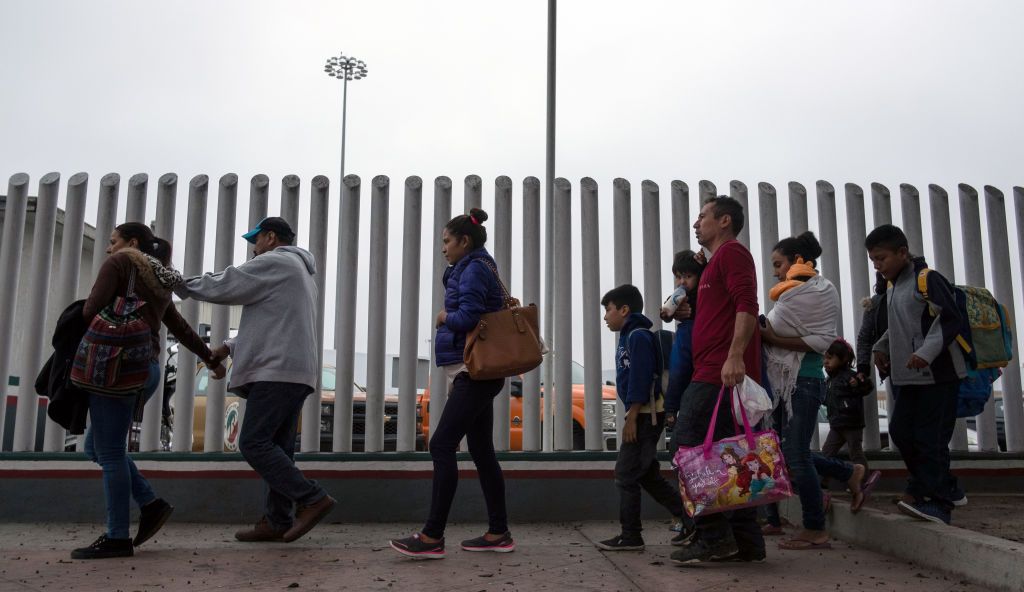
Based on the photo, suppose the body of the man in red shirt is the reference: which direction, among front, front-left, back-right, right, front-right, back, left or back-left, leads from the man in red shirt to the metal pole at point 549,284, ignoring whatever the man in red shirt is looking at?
front-right

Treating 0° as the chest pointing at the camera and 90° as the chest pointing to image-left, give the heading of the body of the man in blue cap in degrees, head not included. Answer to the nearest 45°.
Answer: approximately 90°

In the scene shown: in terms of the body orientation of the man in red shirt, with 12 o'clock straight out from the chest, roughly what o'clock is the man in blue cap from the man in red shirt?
The man in blue cap is roughly at 12 o'clock from the man in red shirt.

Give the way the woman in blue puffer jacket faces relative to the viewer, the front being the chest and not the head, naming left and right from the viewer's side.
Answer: facing to the left of the viewer

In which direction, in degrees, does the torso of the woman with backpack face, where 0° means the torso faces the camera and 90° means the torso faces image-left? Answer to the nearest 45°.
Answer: approximately 90°

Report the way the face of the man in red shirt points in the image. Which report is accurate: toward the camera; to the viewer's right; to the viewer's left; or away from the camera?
to the viewer's left

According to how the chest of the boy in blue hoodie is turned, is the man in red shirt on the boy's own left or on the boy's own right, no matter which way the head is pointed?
on the boy's own left

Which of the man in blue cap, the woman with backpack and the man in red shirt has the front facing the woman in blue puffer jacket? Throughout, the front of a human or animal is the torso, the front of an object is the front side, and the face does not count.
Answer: the man in red shirt

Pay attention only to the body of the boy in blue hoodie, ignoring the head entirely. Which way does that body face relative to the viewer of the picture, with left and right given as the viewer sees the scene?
facing to the left of the viewer

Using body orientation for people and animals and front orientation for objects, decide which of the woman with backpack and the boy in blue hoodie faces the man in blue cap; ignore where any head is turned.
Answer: the boy in blue hoodie

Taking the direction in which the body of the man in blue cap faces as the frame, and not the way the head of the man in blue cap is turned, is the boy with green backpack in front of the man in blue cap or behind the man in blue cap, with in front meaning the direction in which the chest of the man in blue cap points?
behind

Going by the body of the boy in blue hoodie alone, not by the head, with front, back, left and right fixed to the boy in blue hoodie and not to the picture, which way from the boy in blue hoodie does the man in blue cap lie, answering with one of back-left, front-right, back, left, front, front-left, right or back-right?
front

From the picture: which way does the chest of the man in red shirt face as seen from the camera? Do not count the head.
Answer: to the viewer's left

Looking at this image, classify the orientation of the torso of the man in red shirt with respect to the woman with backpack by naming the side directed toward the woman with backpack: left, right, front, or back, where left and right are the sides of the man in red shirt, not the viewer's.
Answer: front

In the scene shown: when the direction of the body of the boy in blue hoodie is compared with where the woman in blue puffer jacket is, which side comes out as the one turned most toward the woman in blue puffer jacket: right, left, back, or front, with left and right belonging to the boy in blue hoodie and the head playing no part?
front

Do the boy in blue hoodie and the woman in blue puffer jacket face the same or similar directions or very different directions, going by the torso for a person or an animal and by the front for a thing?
same or similar directions
